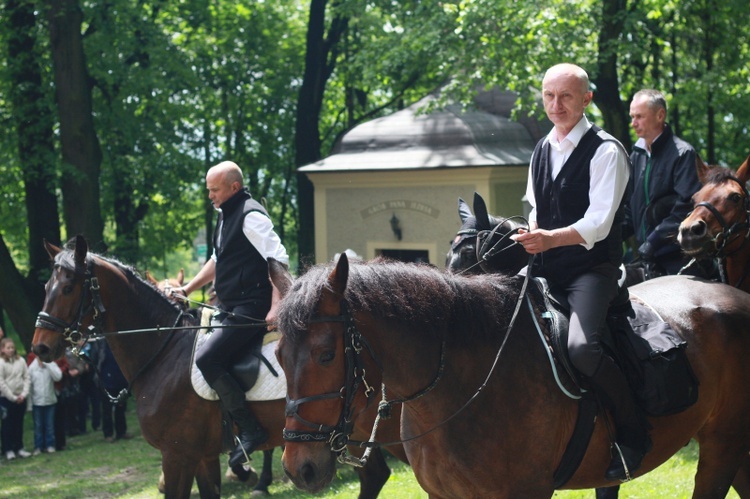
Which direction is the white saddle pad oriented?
to the viewer's left

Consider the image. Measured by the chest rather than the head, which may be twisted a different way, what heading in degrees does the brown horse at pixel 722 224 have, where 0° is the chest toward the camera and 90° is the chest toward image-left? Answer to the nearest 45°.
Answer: approximately 45°

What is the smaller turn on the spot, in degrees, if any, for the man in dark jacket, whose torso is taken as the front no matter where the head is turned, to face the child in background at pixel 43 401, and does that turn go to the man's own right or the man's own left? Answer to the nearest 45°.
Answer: approximately 90° to the man's own right

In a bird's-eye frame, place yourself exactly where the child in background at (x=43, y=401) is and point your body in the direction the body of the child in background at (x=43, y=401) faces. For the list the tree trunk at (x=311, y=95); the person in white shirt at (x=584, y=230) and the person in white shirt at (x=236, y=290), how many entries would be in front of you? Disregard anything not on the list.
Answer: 2

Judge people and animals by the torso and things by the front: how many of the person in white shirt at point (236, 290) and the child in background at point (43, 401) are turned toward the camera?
1

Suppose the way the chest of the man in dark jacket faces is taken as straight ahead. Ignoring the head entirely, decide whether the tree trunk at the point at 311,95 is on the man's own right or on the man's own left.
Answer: on the man's own right

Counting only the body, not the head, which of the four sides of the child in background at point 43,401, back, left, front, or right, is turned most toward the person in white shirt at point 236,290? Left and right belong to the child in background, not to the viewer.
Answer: front

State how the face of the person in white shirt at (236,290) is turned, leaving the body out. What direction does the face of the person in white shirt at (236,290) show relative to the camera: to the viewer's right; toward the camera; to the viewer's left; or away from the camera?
to the viewer's left

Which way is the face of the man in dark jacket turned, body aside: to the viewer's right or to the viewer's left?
to the viewer's left

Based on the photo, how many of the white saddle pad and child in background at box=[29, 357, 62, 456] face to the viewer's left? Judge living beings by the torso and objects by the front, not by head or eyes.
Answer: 1

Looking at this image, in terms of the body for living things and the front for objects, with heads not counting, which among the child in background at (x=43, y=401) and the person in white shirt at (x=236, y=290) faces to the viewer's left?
the person in white shirt

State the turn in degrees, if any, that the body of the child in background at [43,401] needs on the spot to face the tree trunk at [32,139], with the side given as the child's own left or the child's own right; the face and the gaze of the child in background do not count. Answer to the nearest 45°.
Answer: approximately 180°

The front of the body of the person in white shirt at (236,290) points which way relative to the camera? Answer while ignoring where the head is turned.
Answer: to the viewer's left

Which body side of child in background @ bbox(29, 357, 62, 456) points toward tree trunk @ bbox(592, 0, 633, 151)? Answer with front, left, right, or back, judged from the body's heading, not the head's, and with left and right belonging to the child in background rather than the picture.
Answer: left

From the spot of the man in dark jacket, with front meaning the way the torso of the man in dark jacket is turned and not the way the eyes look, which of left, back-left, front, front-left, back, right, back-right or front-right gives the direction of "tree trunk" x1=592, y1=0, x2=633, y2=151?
back-right

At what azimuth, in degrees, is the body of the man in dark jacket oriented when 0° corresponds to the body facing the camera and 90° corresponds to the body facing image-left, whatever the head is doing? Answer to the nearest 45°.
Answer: approximately 45°

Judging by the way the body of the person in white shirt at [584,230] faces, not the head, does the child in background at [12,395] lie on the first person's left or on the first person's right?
on the first person's right

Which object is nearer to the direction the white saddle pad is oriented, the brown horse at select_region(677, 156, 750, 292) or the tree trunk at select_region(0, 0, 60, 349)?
the tree trunk

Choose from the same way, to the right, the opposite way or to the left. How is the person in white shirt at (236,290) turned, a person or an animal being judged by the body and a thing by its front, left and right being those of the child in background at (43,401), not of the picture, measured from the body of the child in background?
to the right
